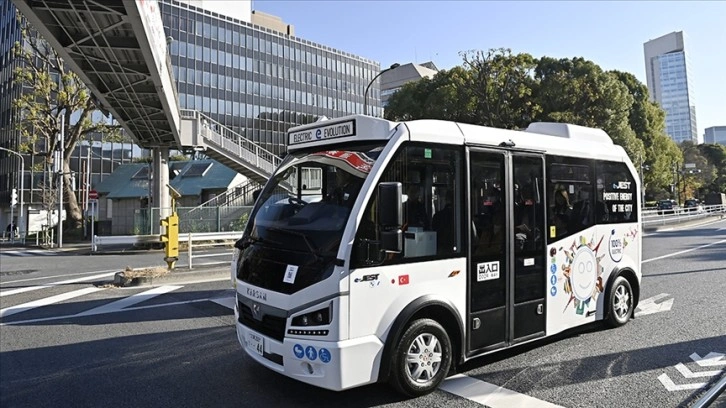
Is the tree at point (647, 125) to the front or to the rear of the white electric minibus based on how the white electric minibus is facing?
to the rear

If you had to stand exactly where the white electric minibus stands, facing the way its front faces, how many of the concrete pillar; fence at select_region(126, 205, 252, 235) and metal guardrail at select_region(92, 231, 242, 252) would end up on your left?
0

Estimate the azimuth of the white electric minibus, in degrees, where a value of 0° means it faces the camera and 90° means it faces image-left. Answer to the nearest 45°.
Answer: approximately 45°

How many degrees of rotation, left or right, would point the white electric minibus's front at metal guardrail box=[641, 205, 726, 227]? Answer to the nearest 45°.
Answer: approximately 180°

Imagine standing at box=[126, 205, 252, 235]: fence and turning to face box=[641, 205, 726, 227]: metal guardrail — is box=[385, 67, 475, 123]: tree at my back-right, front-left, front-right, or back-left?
front-left

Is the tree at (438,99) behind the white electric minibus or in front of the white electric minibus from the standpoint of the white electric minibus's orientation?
behind

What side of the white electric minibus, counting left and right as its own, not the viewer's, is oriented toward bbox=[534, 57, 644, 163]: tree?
back

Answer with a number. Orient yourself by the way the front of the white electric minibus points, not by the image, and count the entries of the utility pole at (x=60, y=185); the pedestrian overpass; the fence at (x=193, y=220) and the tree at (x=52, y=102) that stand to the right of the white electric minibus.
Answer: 4

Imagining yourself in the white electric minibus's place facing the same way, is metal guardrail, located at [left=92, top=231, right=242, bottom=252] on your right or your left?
on your right

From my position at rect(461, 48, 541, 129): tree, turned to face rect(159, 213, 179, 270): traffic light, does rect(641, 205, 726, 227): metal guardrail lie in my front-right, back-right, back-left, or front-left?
back-left

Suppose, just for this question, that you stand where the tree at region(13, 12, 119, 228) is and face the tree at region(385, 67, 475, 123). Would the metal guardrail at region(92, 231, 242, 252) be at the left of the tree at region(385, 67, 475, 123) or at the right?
right

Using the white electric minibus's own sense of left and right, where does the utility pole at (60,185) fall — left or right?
on its right

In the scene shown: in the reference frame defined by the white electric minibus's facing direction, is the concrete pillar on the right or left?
on its right

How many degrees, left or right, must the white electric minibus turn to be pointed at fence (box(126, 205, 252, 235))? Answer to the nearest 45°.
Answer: approximately 90° to its right
